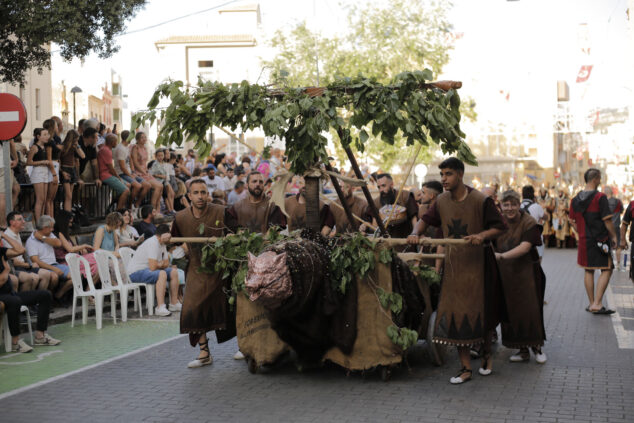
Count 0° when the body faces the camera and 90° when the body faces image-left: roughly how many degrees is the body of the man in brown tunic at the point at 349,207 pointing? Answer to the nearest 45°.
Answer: approximately 45°

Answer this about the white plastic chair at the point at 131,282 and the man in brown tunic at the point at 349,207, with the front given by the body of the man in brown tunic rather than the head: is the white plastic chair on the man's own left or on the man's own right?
on the man's own right

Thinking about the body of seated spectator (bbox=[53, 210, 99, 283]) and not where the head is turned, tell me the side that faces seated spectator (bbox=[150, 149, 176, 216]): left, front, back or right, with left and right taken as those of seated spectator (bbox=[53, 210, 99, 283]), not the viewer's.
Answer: left

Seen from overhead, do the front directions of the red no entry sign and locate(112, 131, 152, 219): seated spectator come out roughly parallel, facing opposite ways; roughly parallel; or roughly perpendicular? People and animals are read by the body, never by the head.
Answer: roughly perpendicular

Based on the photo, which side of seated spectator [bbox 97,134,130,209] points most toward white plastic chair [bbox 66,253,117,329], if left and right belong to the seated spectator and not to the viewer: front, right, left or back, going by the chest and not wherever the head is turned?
right

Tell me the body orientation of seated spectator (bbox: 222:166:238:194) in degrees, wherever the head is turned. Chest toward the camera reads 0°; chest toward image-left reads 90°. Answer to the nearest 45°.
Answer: approximately 315°

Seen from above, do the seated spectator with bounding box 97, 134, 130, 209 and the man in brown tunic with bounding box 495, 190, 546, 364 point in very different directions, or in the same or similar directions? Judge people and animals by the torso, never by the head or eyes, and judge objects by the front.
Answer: very different directions

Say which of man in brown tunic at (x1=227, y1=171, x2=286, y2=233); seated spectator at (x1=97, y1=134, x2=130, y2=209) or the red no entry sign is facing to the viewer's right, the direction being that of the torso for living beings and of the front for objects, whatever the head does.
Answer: the seated spectator

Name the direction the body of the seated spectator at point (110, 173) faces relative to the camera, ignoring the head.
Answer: to the viewer's right

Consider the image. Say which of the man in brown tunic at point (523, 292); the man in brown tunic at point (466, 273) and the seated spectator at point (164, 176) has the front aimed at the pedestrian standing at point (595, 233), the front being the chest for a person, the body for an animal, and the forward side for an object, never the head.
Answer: the seated spectator

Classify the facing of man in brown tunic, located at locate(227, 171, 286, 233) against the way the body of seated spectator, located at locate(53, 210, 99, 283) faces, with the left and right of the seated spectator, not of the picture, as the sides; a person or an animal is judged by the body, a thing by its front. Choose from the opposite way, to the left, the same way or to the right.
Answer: to the right
